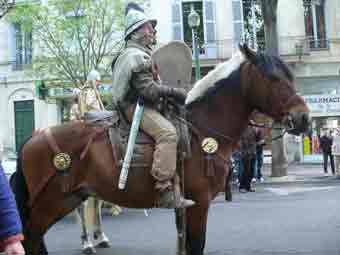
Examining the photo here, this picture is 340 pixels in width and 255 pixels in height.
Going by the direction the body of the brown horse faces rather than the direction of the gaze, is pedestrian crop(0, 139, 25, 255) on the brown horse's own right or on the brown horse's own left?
on the brown horse's own right

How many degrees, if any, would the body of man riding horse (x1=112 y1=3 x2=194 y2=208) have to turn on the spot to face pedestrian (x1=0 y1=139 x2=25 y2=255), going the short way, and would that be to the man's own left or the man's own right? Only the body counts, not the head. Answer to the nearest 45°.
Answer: approximately 90° to the man's own right

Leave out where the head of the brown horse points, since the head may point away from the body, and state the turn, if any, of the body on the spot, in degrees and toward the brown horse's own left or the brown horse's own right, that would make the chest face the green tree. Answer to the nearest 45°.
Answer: approximately 90° to the brown horse's own left

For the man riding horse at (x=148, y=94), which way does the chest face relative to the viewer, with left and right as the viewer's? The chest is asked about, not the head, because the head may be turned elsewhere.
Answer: facing to the right of the viewer

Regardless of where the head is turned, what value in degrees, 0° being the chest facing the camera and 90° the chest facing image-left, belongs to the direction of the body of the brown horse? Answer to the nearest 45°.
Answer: approximately 270°
